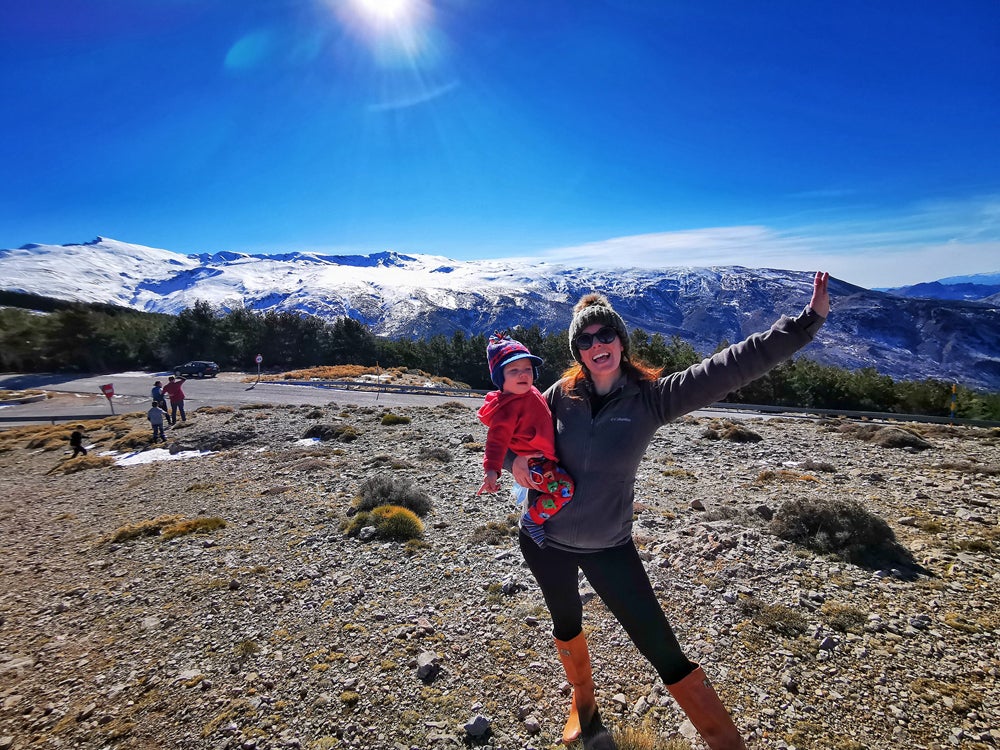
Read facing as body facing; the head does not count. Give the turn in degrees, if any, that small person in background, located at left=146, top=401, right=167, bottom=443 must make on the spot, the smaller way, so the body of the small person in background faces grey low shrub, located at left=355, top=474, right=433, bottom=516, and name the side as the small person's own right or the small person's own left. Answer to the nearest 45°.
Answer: approximately 180°

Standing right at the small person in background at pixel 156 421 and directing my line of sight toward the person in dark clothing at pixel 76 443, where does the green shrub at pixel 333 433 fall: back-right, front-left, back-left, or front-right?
back-left

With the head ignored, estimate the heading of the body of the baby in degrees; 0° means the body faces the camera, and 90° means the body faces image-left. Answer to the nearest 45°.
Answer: approximately 315°

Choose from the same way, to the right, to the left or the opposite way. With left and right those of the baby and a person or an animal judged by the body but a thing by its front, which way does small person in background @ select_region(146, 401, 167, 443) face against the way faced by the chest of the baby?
the opposite way

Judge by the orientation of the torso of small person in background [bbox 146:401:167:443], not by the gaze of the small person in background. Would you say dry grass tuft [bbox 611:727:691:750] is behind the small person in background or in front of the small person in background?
behind

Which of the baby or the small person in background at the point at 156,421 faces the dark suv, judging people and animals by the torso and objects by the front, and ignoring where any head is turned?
the small person in background

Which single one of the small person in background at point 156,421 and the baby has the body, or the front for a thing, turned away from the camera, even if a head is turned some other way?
the small person in background

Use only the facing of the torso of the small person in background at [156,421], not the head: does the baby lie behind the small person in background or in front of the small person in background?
behind

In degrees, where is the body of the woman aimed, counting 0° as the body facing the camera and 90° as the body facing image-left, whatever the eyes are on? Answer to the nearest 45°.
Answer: approximately 0°

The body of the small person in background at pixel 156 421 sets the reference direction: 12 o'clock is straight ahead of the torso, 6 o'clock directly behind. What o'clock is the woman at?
The woman is roughly at 6 o'clock from the small person in background.

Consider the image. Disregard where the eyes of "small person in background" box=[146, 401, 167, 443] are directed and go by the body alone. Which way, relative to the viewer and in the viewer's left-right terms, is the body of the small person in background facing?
facing away from the viewer

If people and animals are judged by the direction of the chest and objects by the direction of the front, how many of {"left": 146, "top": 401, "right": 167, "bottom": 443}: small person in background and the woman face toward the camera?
1

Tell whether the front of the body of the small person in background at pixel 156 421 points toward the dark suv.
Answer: yes

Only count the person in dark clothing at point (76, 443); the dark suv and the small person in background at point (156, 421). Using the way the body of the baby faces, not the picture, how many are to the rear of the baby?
3
